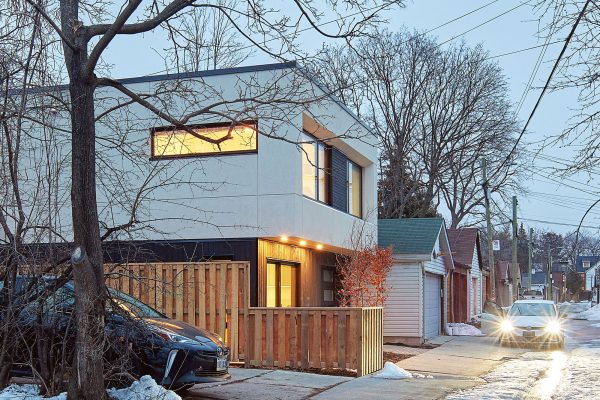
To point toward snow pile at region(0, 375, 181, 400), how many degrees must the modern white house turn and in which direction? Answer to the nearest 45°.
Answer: approximately 45° to its right

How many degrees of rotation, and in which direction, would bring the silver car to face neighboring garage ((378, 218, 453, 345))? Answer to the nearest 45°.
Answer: approximately 90° to its right

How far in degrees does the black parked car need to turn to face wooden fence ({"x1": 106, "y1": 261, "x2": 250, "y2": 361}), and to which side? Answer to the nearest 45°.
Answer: approximately 135° to its left
